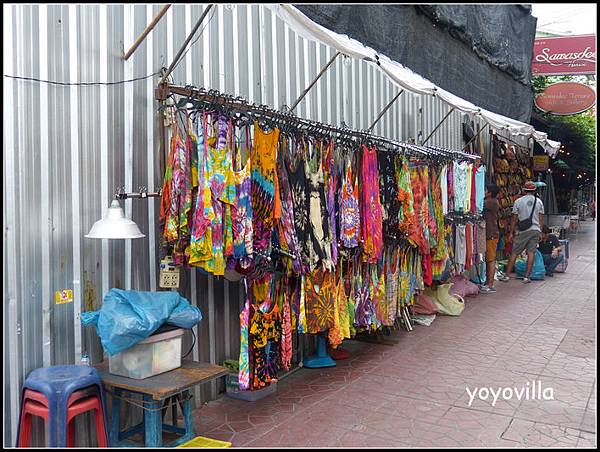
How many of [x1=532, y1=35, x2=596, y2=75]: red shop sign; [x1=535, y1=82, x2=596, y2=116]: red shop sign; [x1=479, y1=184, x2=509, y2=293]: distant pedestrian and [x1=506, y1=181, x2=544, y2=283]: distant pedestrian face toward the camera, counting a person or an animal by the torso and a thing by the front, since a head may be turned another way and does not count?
2

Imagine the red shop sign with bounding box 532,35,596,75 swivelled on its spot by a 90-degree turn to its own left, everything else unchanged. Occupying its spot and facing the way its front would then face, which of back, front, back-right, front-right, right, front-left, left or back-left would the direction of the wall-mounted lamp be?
right

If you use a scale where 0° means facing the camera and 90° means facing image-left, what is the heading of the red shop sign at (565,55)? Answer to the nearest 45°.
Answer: approximately 0°

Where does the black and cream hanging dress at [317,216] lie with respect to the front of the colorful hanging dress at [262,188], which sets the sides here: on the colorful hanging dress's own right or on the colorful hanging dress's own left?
on the colorful hanging dress's own left

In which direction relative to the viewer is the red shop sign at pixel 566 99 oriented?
toward the camera

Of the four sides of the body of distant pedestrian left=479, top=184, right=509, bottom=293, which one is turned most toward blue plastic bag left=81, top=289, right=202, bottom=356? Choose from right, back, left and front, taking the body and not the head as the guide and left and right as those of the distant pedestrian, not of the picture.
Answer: left

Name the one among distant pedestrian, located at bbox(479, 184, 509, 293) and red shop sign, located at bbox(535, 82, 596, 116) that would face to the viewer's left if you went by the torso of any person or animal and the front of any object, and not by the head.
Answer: the distant pedestrian

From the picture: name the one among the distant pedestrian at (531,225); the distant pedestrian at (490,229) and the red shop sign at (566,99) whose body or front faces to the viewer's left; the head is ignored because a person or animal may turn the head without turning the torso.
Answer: the distant pedestrian at (490,229)

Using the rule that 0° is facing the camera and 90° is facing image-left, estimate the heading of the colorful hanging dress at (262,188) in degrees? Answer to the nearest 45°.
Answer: approximately 315°

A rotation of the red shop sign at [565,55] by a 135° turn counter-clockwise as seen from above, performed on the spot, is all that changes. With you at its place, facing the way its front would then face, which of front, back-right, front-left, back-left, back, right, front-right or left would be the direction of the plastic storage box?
back-right

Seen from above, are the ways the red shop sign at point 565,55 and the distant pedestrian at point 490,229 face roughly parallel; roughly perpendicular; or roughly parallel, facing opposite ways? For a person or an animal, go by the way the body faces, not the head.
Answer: roughly perpendicular

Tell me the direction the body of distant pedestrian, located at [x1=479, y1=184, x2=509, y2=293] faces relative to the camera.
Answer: to the viewer's left

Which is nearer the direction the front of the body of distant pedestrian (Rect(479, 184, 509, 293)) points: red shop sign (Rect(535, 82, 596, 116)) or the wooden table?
the wooden table

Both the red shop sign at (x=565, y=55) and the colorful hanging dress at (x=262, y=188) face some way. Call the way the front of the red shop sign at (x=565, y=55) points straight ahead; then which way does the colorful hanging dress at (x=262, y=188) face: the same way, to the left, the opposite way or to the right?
to the left
